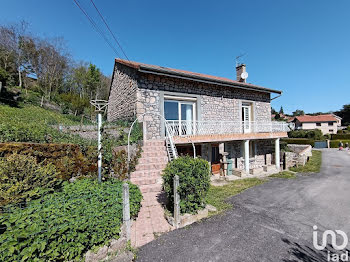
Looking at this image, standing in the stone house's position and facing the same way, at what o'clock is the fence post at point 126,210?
The fence post is roughly at 2 o'clock from the stone house.

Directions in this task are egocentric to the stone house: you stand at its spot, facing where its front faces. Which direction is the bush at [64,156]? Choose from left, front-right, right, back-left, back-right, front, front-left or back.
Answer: right

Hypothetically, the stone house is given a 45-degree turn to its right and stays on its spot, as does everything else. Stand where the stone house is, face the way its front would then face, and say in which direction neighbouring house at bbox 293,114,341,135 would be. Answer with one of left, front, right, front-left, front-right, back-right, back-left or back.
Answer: back-left

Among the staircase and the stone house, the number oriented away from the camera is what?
0

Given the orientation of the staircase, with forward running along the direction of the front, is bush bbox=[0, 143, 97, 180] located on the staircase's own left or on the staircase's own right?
on the staircase's own right

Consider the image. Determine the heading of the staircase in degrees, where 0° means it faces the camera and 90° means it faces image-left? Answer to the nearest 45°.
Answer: approximately 0°

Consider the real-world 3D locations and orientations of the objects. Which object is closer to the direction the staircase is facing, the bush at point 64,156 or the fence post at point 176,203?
the fence post

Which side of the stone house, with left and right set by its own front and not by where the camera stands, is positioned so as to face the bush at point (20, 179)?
right

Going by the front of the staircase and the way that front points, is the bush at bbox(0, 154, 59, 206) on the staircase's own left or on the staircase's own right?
on the staircase's own right

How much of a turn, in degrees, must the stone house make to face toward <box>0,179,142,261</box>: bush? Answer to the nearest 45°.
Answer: approximately 45° to its right
